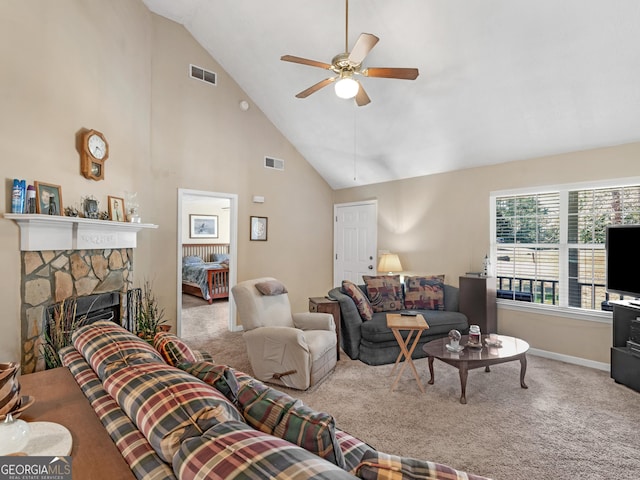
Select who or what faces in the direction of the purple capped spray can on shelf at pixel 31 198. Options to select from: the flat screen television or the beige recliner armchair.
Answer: the flat screen television

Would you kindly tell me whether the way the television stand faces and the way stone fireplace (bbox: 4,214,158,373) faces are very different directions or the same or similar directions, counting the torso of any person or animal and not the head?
very different directions

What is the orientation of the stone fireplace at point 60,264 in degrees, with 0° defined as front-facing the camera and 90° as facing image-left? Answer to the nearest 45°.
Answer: approximately 315°

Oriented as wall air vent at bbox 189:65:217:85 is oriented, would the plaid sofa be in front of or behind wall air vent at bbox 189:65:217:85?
in front

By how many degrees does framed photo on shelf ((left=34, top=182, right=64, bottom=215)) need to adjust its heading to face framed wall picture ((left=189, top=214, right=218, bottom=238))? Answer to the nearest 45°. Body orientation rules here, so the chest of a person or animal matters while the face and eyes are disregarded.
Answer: approximately 90° to its left

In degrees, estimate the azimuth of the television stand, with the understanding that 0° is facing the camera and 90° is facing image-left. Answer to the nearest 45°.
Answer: approximately 45°

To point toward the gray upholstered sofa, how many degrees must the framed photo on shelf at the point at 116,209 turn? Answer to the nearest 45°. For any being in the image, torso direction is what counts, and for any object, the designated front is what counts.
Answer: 0° — it already faces it

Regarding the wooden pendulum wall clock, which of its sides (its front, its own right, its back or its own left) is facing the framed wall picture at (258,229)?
left
